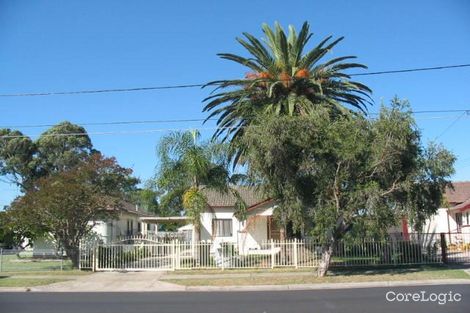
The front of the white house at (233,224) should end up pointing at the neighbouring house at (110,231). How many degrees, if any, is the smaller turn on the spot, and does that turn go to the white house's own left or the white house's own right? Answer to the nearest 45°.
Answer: approximately 90° to the white house's own right

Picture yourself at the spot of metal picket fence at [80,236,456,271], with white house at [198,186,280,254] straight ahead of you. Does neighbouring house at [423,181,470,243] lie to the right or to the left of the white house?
right

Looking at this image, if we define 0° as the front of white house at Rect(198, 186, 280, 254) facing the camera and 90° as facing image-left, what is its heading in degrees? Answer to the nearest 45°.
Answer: approximately 0°

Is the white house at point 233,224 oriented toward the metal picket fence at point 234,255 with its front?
yes

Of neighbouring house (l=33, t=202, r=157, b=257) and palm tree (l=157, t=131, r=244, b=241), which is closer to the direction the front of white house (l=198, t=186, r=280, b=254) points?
the palm tree

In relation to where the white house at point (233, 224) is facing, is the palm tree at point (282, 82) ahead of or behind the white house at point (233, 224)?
ahead

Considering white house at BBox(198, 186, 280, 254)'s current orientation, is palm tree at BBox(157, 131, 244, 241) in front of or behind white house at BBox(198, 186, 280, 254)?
in front

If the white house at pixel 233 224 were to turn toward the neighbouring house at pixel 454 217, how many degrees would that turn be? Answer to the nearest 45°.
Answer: approximately 90° to its left
